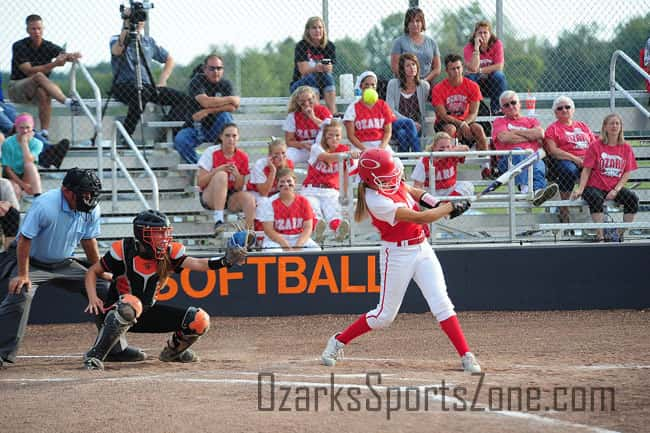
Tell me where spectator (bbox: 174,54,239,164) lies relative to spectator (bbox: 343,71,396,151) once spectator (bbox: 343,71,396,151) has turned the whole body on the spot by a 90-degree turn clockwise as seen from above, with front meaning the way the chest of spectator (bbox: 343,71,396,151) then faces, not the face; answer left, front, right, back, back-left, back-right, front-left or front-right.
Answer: front

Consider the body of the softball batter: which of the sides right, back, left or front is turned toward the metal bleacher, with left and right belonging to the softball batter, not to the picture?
back

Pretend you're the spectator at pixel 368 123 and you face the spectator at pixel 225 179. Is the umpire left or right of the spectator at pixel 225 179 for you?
left

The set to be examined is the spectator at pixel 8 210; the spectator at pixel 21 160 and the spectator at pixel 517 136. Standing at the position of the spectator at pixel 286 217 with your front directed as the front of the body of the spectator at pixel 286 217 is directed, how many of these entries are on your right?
2

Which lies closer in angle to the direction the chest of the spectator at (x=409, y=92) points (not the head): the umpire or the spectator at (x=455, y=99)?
the umpire

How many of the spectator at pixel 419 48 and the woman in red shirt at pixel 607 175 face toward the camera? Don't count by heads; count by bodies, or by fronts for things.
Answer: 2

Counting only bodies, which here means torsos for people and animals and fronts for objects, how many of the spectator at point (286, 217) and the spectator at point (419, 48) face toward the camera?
2

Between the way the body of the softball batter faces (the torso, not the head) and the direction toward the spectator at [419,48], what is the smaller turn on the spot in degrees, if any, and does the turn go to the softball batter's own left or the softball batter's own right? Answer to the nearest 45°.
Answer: approximately 135° to the softball batter's own left

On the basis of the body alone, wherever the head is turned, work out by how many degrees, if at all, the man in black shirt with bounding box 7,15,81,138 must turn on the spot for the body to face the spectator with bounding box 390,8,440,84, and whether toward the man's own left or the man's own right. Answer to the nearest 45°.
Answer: approximately 45° to the man's own left
